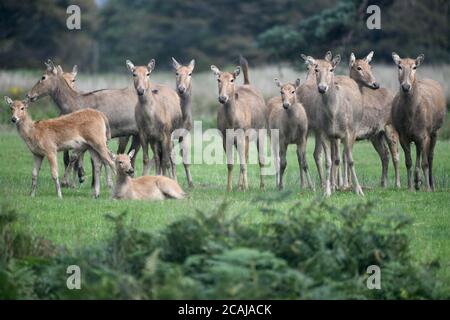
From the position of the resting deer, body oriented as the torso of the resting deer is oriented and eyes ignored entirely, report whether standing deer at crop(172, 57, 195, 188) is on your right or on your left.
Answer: on your right

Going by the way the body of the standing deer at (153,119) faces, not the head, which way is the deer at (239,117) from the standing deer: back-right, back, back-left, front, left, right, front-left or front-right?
back-left

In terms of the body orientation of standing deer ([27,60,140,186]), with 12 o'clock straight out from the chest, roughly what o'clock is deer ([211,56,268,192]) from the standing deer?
The deer is roughly at 7 o'clock from the standing deer.

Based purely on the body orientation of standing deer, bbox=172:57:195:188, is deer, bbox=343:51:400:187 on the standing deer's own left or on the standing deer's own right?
on the standing deer's own left

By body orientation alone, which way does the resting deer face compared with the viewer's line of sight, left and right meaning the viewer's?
facing to the left of the viewer

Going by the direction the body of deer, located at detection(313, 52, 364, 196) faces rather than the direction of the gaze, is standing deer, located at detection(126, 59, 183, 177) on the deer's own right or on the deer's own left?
on the deer's own right

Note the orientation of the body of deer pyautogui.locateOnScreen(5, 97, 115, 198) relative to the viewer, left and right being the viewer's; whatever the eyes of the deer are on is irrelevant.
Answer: facing to the left of the viewer

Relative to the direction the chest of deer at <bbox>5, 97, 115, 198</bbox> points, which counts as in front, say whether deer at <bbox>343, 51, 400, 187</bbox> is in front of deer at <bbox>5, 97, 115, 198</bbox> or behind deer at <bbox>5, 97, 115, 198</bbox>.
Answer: behind

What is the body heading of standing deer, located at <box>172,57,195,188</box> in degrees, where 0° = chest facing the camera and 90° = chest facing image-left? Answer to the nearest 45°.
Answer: approximately 0°
